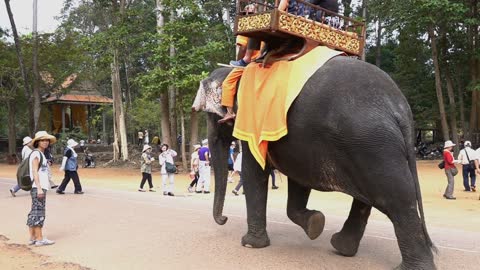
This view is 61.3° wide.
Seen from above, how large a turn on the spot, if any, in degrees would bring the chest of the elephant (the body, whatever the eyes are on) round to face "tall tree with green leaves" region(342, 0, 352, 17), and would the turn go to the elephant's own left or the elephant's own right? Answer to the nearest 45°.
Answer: approximately 45° to the elephant's own right

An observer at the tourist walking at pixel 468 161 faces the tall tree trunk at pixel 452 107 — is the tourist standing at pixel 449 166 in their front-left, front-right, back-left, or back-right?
back-left

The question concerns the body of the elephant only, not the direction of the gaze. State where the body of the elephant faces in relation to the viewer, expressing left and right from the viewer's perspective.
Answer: facing away from the viewer and to the left of the viewer
